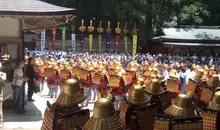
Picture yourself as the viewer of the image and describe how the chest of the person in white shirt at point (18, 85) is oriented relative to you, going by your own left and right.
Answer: facing to the right of the viewer
